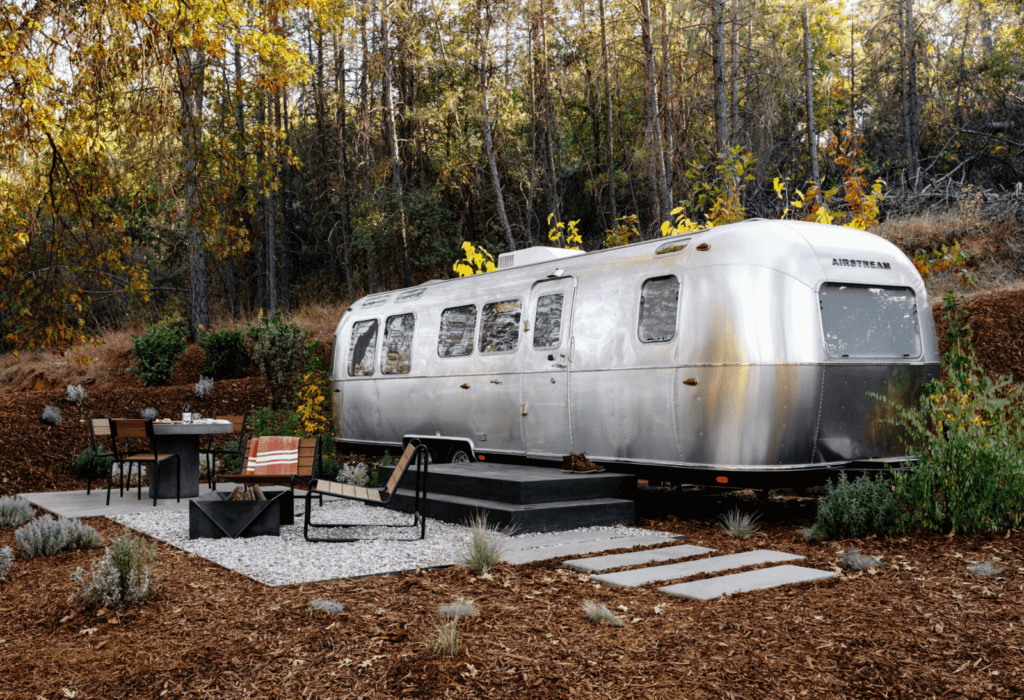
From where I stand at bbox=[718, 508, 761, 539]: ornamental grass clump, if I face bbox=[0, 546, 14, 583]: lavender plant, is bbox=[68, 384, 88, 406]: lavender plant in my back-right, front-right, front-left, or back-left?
front-right

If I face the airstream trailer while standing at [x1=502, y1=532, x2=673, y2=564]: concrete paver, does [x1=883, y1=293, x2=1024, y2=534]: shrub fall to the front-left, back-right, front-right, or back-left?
front-right

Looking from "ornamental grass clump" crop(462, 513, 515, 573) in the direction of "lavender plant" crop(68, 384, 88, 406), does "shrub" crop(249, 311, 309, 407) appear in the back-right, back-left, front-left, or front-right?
front-right

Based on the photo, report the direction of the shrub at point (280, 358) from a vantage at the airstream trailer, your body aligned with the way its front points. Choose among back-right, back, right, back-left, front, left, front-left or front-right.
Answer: back

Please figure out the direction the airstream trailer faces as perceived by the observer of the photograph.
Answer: facing the viewer and to the right of the viewer

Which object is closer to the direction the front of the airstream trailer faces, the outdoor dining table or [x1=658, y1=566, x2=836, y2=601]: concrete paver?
the concrete paver

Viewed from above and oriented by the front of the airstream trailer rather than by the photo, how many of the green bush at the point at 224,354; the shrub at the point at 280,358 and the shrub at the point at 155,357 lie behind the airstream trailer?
3

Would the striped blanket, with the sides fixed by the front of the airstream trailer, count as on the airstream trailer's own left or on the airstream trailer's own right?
on the airstream trailer's own right

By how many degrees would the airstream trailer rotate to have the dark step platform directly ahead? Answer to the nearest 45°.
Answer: approximately 135° to its right

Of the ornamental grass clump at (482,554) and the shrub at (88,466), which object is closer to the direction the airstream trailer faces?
the ornamental grass clump

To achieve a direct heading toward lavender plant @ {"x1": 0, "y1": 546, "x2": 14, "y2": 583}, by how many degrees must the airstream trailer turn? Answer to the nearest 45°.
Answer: approximately 90° to its right

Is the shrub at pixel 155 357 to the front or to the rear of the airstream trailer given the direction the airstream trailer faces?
to the rear

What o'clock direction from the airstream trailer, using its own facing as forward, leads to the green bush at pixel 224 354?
The green bush is roughly at 6 o'clock from the airstream trailer.

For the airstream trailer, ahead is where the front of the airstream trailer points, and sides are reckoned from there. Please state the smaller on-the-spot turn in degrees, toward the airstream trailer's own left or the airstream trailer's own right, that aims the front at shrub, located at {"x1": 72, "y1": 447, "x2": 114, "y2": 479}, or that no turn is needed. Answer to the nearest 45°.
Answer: approximately 135° to the airstream trailer's own right

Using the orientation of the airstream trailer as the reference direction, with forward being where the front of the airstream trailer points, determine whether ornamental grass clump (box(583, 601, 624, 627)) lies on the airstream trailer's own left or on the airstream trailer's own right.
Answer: on the airstream trailer's own right

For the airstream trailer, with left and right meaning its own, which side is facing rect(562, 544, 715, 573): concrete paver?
right
